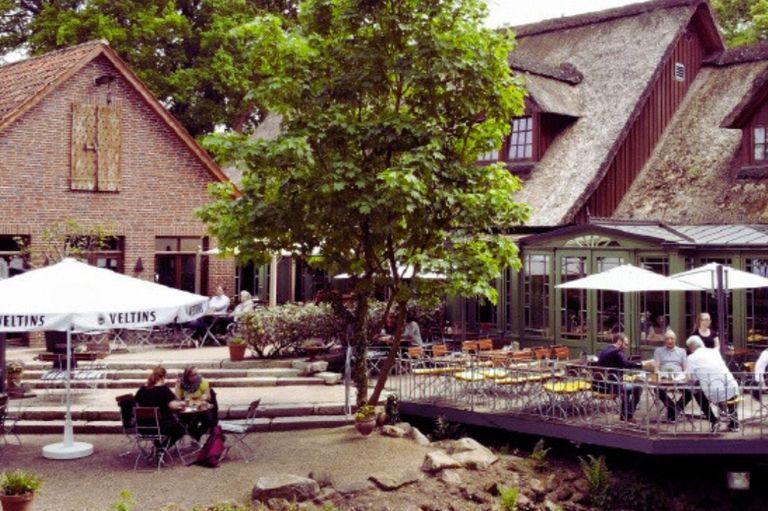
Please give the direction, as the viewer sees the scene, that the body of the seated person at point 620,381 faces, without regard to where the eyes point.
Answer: to the viewer's right

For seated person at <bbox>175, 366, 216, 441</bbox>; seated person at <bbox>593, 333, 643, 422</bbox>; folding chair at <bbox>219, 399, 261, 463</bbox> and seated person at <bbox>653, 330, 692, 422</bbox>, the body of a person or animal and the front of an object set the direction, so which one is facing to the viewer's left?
the folding chair

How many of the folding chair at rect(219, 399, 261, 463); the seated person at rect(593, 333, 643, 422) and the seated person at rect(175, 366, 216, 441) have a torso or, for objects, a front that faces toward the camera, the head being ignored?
1

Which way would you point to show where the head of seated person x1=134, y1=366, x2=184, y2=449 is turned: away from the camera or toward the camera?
away from the camera

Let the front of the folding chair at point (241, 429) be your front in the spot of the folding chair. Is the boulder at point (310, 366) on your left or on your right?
on your right

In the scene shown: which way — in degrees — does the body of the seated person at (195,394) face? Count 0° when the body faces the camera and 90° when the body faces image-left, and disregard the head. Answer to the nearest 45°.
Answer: approximately 0°

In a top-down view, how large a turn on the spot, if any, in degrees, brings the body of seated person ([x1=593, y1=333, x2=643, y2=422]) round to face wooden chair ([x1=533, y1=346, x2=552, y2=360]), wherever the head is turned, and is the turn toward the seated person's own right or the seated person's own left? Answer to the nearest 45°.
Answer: approximately 135° to the seated person's own left

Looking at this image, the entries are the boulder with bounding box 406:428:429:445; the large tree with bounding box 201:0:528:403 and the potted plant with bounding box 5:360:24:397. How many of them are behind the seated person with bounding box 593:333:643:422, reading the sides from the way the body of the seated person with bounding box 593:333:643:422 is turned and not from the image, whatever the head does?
3

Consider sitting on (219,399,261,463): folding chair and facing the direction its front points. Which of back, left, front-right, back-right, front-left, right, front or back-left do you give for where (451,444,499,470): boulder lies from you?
back

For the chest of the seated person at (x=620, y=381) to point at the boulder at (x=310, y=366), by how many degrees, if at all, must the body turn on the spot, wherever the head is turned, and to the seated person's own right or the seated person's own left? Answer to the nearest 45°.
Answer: approximately 135° to the seated person's own left

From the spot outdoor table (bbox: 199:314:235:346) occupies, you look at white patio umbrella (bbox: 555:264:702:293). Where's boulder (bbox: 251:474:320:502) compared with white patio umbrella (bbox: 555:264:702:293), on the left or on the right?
right
